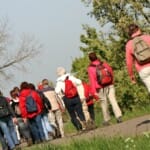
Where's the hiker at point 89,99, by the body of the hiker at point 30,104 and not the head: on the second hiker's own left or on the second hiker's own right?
on the second hiker's own right

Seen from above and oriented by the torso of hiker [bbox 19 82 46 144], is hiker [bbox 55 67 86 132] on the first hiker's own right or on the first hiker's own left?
on the first hiker's own right

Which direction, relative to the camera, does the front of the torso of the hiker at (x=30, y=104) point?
away from the camera
